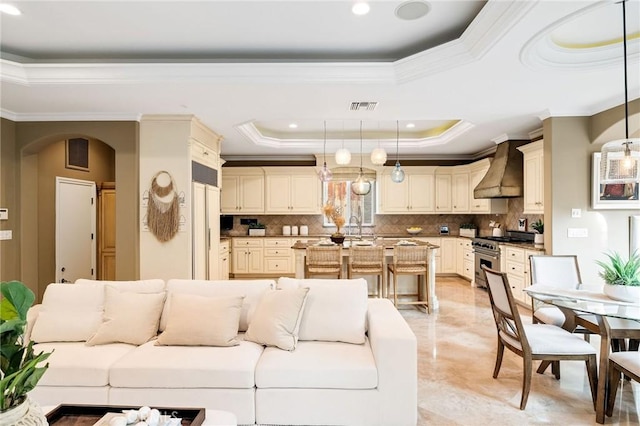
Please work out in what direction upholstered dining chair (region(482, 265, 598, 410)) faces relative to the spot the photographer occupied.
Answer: facing away from the viewer and to the right of the viewer

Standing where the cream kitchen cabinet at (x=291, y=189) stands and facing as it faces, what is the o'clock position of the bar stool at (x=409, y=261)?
The bar stool is roughly at 11 o'clock from the cream kitchen cabinet.

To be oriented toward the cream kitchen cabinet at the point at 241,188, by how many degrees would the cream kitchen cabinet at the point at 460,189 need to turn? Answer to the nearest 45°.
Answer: approximately 90° to its right

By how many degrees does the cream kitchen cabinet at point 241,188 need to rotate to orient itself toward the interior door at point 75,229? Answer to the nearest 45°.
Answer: approximately 45° to its right

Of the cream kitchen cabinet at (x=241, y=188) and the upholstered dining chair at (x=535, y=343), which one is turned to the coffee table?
the cream kitchen cabinet

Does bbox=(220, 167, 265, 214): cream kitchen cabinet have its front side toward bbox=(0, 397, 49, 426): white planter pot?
yes

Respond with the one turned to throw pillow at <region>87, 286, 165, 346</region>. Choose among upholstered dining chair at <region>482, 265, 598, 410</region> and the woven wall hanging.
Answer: the woven wall hanging
